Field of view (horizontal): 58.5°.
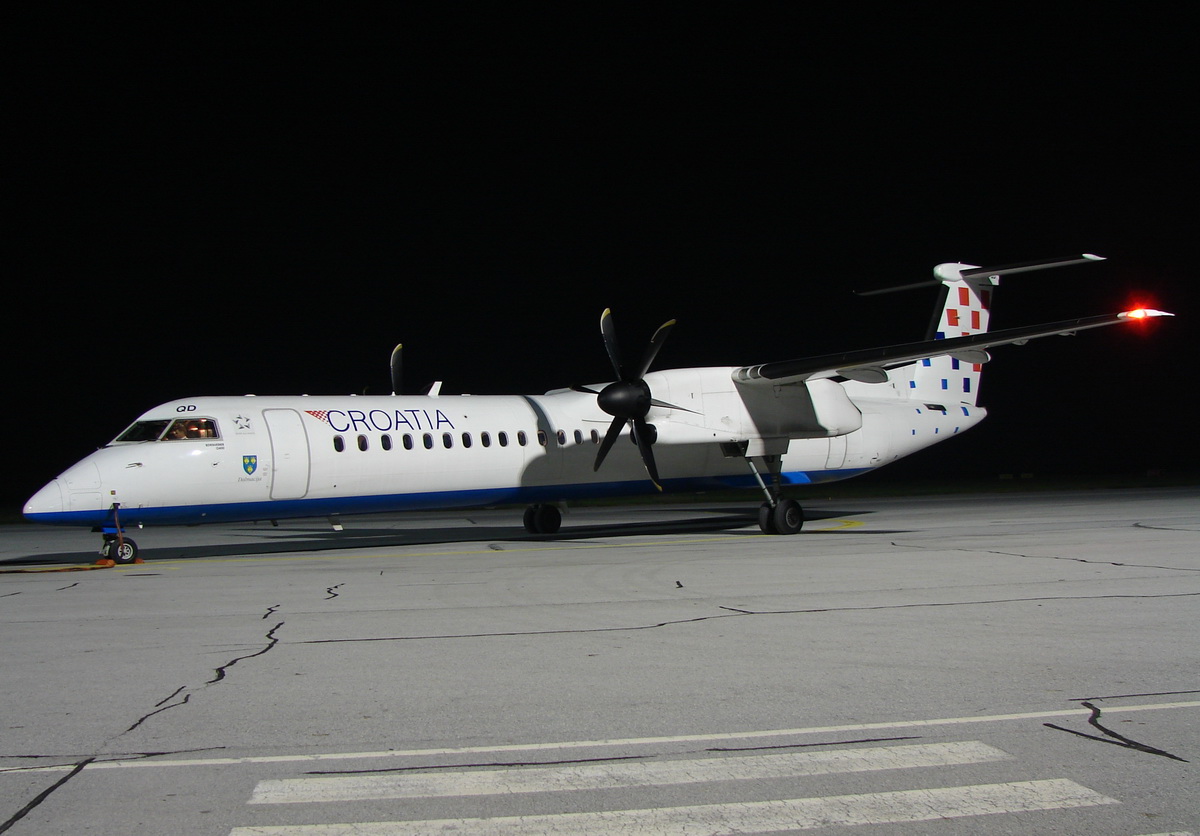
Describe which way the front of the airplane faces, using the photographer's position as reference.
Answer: facing the viewer and to the left of the viewer
